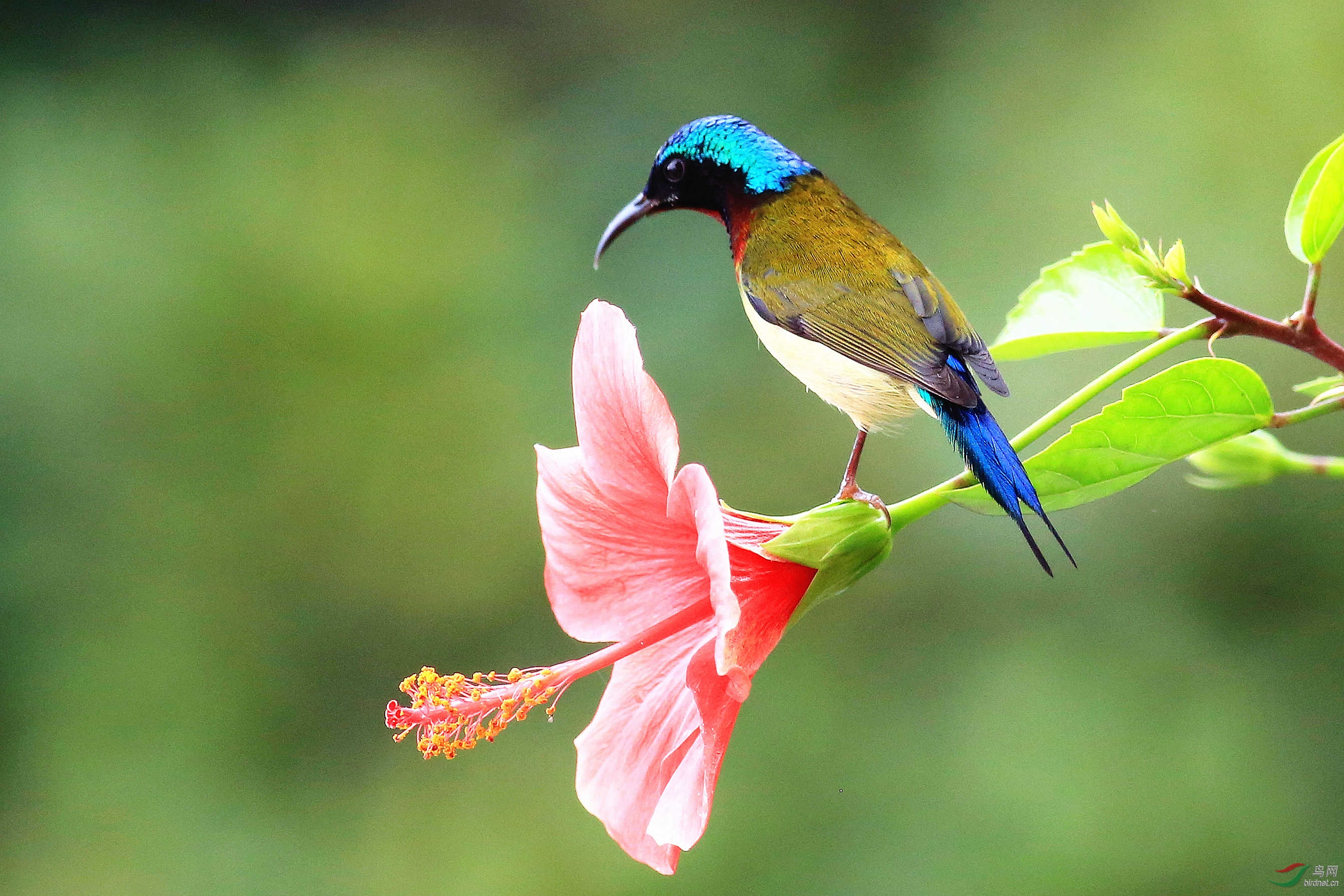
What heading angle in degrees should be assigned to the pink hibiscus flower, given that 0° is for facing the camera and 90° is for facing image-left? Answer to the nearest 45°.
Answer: approximately 90°
